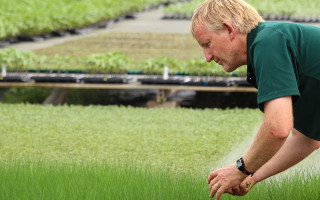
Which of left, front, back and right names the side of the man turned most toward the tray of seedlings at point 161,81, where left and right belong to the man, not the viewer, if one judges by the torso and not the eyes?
right

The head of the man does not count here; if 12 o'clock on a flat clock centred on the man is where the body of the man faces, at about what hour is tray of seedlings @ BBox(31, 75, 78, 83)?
The tray of seedlings is roughly at 2 o'clock from the man.

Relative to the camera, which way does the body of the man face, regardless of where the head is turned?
to the viewer's left

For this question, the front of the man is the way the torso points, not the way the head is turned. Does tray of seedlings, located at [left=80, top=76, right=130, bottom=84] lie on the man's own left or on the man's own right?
on the man's own right

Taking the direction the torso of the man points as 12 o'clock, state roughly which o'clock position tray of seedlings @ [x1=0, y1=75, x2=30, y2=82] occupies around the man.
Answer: The tray of seedlings is roughly at 2 o'clock from the man.
